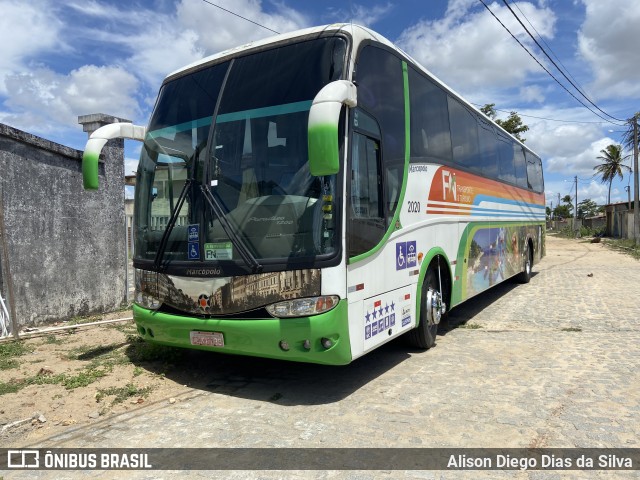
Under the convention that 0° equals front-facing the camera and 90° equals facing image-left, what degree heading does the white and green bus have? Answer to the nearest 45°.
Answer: approximately 45°

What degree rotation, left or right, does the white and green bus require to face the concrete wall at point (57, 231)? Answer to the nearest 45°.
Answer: approximately 90° to its right

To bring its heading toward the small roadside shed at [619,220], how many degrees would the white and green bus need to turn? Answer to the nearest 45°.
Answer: approximately 180°
